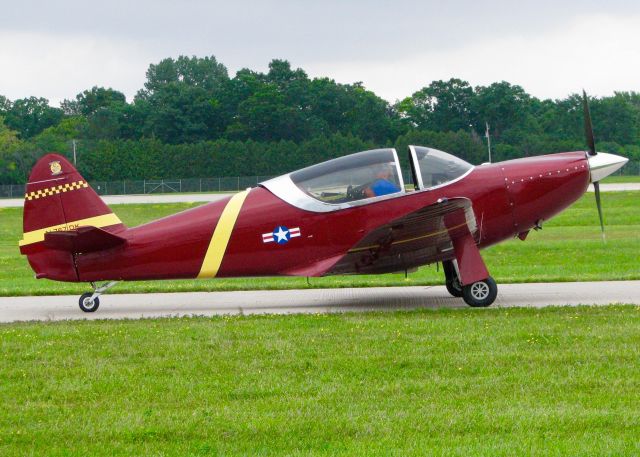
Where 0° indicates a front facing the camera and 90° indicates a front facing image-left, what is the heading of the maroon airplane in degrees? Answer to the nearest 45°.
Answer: approximately 270°
